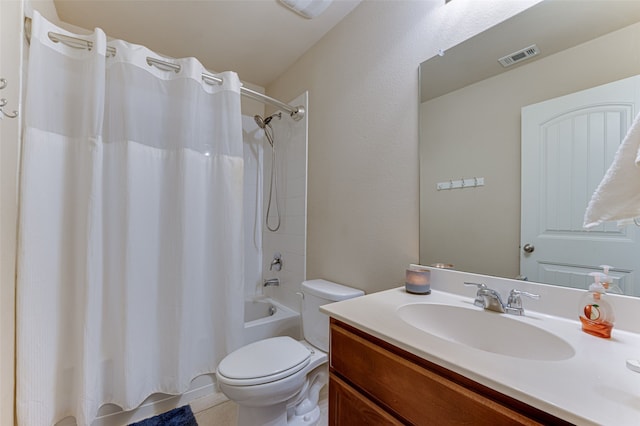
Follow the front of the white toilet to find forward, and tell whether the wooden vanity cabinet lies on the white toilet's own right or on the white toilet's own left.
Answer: on the white toilet's own left

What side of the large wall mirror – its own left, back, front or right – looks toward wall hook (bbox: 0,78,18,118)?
front

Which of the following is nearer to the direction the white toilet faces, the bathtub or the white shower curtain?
the white shower curtain

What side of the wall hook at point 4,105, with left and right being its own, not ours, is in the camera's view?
right

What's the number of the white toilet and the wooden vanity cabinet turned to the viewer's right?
0

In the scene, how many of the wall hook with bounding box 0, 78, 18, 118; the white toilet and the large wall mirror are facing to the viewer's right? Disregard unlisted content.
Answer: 1

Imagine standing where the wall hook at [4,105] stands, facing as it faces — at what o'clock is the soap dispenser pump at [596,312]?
The soap dispenser pump is roughly at 2 o'clock from the wall hook.

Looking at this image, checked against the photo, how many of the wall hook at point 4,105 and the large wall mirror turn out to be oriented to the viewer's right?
1

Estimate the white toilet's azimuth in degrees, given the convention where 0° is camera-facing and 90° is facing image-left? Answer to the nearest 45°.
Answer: approximately 45°
